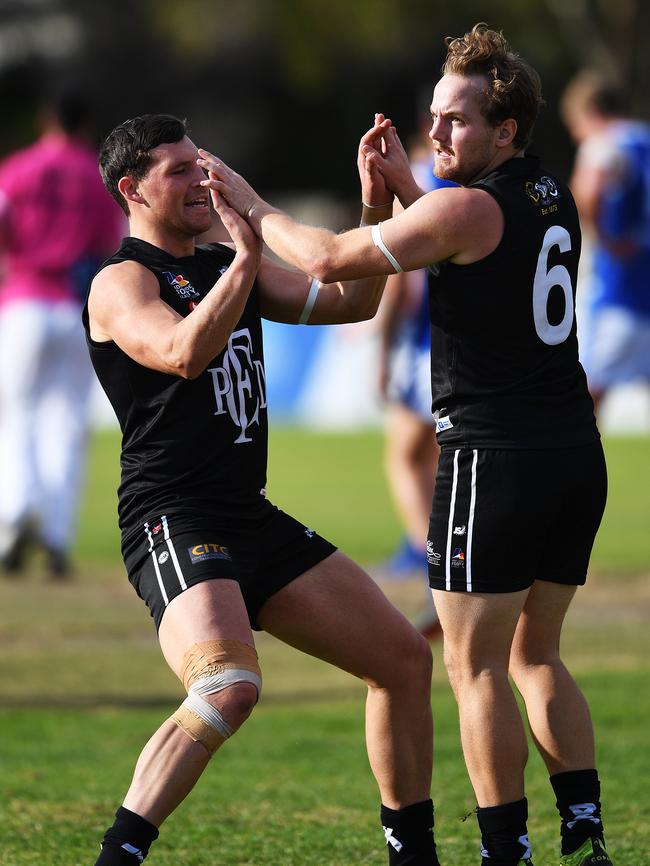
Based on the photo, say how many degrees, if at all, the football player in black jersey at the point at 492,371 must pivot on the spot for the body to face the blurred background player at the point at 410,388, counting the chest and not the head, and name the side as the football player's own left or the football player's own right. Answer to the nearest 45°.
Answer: approximately 45° to the football player's own right

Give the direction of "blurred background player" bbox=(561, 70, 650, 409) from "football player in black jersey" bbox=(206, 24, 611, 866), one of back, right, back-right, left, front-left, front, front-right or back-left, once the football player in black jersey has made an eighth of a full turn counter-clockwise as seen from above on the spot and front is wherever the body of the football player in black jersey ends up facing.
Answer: right

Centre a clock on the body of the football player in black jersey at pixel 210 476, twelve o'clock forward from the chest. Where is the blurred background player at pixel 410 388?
The blurred background player is roughly at 8 o'clock from the football player in black jersey.

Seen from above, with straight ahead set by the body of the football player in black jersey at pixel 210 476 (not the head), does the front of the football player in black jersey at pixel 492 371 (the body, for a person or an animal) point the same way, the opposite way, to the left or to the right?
the opposite way

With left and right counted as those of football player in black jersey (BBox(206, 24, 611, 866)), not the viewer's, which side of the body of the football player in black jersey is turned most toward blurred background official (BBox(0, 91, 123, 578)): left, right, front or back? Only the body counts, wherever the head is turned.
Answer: front

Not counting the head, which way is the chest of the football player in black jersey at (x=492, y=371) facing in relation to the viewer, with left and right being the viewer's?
facing away from the viewer and to the left of the viewer

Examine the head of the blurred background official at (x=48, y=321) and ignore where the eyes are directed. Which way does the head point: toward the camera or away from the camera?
away from the camera

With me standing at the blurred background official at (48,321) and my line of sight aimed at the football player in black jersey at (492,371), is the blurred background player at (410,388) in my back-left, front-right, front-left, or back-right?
front-left

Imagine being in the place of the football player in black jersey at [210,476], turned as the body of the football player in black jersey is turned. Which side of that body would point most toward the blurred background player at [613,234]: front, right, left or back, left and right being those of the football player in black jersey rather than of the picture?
left

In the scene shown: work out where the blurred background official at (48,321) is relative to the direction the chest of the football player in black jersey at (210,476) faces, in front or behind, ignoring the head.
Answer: behind

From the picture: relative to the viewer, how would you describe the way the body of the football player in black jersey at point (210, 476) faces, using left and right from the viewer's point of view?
facing the viewer and to the right of the viewer
